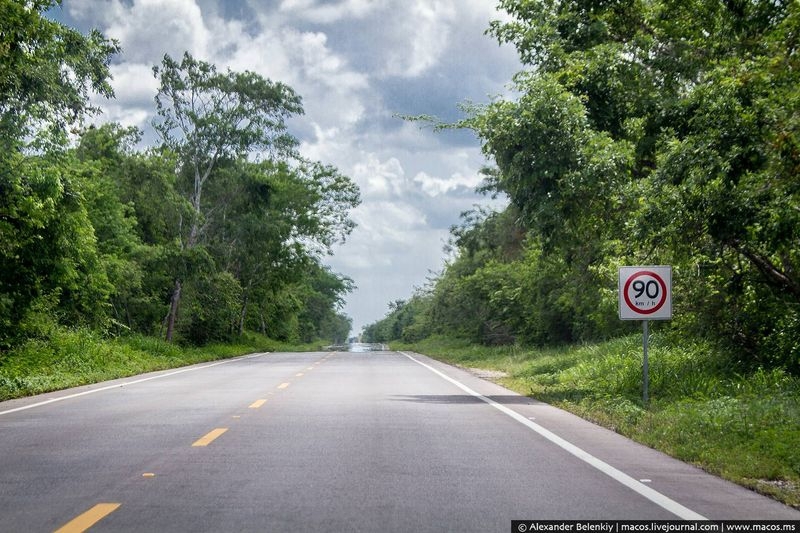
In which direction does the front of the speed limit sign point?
toward the camera
